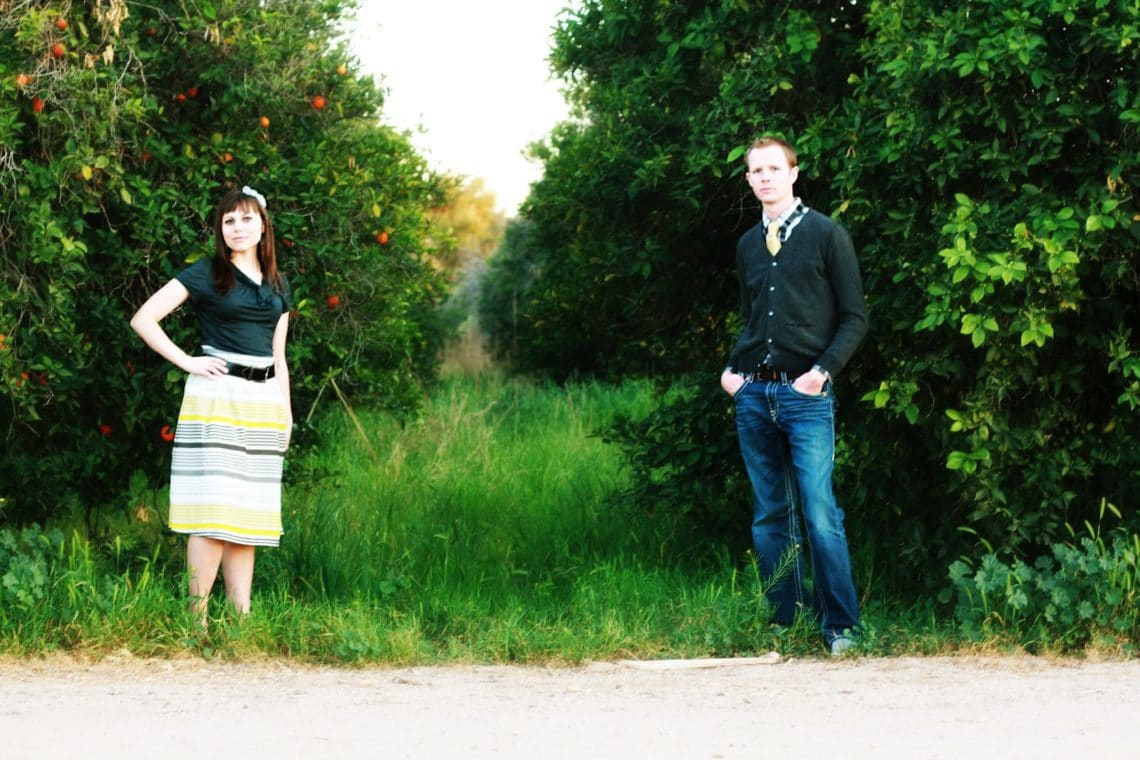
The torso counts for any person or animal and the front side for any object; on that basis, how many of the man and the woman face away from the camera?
0

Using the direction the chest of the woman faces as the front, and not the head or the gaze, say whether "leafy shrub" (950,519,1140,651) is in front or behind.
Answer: in front

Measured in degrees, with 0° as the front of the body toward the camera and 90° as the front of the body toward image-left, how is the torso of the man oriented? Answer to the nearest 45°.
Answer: approximately 45°

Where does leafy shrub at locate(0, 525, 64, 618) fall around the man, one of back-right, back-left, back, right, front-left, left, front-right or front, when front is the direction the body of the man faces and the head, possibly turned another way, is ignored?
front-right

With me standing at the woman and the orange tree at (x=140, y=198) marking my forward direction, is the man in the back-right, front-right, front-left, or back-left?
back-right

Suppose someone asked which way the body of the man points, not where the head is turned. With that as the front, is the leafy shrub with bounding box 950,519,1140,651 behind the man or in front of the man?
behind

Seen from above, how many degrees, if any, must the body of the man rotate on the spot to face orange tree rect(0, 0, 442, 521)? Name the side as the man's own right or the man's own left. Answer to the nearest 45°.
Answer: approximately 45° to the man's own right

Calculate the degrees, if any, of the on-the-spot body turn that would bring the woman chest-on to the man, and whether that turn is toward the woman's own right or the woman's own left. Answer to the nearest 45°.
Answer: approximately 45° to the woman's own left

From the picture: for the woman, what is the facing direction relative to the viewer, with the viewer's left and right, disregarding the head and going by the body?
facing the viewer and to the right of the viewer

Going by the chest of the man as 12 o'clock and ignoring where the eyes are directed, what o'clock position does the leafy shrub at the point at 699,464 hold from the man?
The leafy shrub is roughly at 4 o'clock from the man.
